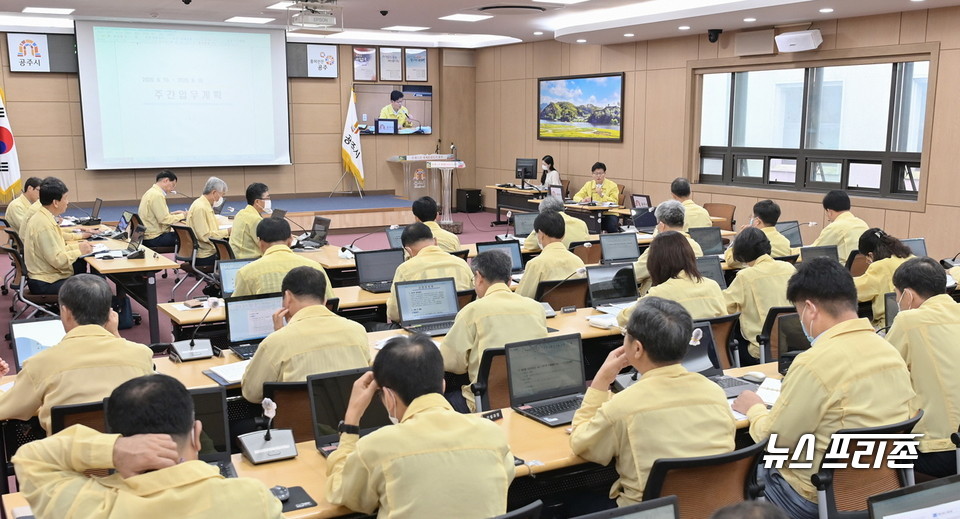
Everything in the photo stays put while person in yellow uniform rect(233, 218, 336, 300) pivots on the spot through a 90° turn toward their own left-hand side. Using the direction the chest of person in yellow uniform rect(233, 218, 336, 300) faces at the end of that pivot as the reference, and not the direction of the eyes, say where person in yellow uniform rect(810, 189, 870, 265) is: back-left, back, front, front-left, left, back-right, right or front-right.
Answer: back

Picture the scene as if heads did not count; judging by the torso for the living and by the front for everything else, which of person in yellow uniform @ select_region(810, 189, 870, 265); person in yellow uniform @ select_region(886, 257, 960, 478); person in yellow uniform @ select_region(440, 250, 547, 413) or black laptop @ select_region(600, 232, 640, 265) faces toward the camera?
the black laptop

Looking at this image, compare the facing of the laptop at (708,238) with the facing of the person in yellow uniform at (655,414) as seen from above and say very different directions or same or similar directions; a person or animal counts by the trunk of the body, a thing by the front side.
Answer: very different directions

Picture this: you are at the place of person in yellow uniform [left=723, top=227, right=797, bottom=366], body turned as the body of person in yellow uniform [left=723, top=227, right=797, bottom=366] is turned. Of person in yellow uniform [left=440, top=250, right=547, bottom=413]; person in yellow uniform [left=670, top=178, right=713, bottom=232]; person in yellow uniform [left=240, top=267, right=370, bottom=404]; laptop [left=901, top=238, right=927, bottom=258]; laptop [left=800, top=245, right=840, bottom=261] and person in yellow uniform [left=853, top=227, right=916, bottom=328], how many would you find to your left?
2

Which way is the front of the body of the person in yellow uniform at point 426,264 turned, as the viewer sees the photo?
away from the camera

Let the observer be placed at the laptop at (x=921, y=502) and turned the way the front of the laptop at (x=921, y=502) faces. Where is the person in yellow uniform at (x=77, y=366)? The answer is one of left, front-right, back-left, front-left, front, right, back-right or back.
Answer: back-right

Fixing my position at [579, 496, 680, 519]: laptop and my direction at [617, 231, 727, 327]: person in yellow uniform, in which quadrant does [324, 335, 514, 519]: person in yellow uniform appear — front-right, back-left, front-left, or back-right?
front-left

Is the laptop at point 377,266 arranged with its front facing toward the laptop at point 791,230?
no

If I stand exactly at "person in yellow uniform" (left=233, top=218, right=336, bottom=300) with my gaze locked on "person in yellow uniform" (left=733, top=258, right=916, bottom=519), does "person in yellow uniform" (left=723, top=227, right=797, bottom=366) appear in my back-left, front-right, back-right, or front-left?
front-left

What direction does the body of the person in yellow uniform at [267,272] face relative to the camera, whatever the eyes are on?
away from the camera

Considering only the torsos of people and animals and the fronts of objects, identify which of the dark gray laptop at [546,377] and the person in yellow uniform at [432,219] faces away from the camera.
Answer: the person in yellow uniform

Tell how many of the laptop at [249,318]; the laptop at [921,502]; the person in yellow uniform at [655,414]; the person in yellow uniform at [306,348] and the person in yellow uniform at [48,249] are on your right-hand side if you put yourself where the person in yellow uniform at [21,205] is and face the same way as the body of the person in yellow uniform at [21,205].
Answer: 5

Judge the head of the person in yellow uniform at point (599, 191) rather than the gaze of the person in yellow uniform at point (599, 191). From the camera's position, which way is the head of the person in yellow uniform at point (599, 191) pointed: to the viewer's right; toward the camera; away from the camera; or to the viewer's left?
toward the camera

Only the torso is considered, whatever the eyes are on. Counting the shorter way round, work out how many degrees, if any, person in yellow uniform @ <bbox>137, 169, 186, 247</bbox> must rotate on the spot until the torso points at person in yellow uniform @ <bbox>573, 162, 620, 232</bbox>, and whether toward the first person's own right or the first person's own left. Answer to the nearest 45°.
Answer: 0° — they already face them

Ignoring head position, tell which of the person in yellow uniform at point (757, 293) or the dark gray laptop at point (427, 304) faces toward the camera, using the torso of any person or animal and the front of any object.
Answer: the dark gray laptop

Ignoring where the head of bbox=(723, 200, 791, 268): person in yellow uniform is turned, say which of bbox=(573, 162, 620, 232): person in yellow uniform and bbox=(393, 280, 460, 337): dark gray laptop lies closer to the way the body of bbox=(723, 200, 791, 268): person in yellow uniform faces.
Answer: the person in yellow uniform

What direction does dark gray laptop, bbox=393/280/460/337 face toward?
toward the camera

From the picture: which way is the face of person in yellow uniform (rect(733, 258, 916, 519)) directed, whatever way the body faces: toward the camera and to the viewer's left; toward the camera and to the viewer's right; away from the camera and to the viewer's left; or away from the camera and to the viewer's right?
away from the camera and to the viewer's left

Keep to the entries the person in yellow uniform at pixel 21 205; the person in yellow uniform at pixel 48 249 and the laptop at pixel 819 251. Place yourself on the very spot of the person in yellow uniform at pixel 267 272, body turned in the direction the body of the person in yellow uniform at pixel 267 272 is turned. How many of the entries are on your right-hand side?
1

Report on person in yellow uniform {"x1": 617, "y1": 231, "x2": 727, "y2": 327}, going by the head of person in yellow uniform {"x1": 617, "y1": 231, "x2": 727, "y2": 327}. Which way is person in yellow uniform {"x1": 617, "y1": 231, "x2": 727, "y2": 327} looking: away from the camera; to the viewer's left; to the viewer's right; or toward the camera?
away from the camera
